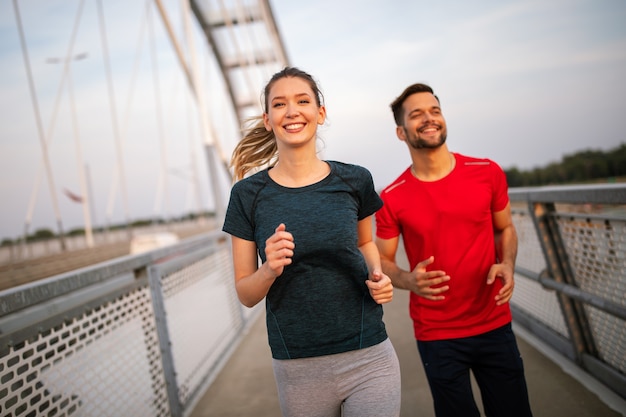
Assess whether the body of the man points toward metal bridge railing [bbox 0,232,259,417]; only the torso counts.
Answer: no

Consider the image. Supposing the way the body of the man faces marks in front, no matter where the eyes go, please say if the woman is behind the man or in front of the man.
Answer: in front

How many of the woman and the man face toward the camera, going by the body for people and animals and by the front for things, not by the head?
2

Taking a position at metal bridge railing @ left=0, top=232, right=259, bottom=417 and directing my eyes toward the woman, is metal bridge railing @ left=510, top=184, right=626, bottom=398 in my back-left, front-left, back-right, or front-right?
front-left

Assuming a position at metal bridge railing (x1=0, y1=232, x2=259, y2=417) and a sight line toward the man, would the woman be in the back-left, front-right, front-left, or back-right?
front-right

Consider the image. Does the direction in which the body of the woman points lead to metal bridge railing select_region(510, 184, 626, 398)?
no

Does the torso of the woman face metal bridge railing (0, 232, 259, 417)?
no

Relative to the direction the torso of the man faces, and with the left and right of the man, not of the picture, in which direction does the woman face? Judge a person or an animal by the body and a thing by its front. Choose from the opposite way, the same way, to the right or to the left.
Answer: the same way

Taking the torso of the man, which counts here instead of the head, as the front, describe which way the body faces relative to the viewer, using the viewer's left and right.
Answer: facing the viewer

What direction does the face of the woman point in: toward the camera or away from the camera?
toward the camera
